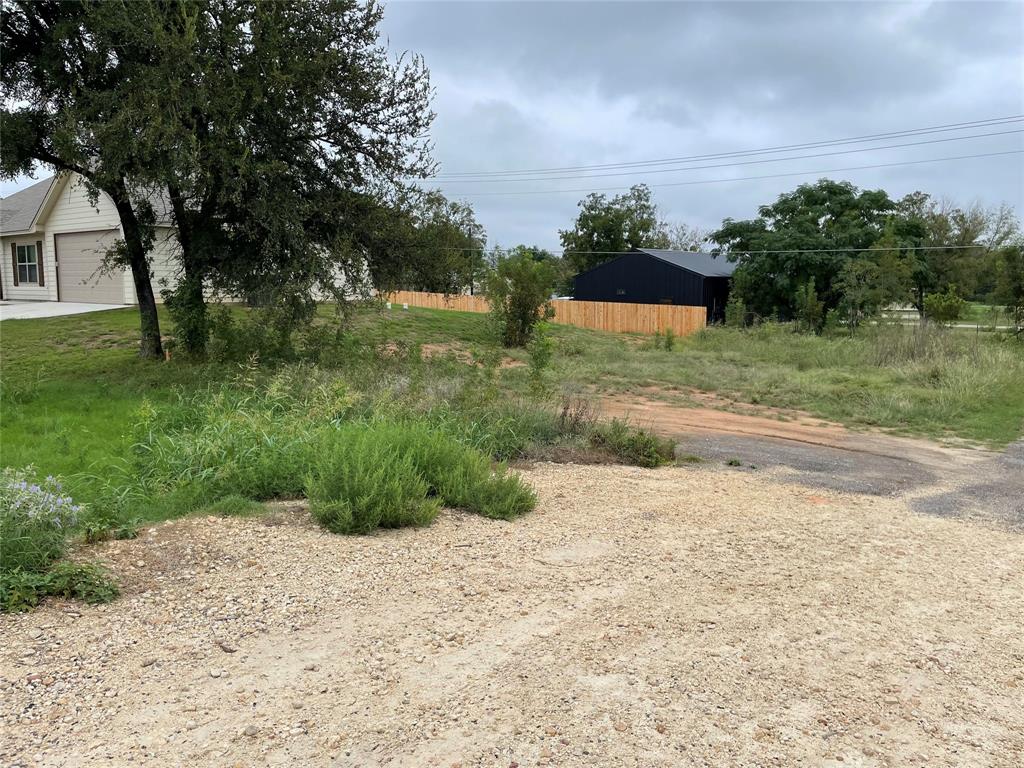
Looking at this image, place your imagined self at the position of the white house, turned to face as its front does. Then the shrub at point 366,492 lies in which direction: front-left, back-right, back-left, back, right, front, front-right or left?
front

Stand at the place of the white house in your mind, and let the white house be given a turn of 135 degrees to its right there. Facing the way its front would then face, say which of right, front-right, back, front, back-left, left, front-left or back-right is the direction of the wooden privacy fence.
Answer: back-right

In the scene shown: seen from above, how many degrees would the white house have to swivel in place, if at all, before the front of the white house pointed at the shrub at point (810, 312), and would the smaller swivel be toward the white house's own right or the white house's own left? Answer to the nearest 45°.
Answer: approximately 90° to the white house's own left

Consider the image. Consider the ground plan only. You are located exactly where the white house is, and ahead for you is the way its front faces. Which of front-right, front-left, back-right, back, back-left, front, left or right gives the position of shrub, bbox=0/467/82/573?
front

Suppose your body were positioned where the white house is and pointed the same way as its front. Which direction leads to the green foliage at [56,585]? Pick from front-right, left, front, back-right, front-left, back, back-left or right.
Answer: front

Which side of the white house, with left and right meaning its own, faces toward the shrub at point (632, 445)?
front

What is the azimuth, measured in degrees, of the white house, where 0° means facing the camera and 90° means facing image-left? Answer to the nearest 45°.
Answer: approximately 0°

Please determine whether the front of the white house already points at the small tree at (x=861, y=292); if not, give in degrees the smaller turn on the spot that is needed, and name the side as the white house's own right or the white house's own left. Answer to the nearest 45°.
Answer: approximately 90° to the white house's own left

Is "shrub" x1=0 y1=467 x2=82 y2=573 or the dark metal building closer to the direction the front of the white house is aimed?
the shrub

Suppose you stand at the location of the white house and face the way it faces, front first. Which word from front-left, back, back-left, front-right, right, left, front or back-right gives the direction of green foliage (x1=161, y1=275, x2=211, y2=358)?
front

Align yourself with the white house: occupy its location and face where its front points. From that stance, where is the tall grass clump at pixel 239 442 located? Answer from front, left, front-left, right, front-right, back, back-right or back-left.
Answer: front

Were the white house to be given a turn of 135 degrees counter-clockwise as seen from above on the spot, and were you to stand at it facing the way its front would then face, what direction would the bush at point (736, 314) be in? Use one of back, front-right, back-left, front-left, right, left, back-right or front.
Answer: front-right

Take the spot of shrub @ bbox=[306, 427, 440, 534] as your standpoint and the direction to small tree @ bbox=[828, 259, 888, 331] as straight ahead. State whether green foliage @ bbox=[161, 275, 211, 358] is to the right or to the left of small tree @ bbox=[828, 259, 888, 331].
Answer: left
